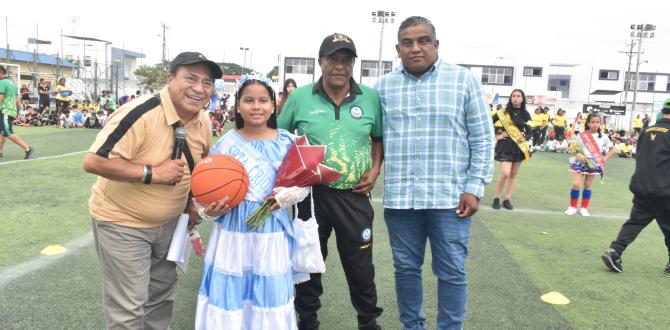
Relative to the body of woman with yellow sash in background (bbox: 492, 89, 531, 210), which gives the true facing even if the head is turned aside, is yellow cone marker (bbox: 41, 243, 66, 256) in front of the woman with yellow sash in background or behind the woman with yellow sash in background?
in front

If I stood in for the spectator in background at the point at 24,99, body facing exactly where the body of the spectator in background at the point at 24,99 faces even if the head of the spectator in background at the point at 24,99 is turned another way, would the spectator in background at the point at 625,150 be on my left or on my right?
on my left

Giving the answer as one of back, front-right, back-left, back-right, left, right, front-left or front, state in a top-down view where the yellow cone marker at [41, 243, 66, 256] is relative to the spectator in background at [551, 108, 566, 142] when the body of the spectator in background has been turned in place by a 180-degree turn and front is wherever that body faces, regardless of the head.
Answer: back

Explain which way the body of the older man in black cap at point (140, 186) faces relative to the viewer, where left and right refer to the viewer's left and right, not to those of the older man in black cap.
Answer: facing the viewer and to the right of the viewer

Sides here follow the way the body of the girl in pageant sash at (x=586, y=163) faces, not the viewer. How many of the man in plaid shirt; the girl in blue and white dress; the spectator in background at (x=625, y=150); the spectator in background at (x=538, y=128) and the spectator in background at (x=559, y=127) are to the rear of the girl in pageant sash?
3

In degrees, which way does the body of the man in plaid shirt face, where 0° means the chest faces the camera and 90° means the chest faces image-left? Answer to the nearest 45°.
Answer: approximately 0°

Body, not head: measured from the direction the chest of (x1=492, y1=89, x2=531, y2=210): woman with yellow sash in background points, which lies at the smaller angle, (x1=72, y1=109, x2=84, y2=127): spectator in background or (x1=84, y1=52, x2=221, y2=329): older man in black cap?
the older man in black cap

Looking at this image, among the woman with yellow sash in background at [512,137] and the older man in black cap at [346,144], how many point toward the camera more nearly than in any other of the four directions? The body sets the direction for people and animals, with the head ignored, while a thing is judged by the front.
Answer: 2

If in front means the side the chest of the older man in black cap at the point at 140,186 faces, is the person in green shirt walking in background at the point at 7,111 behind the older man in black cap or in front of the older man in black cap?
behind
